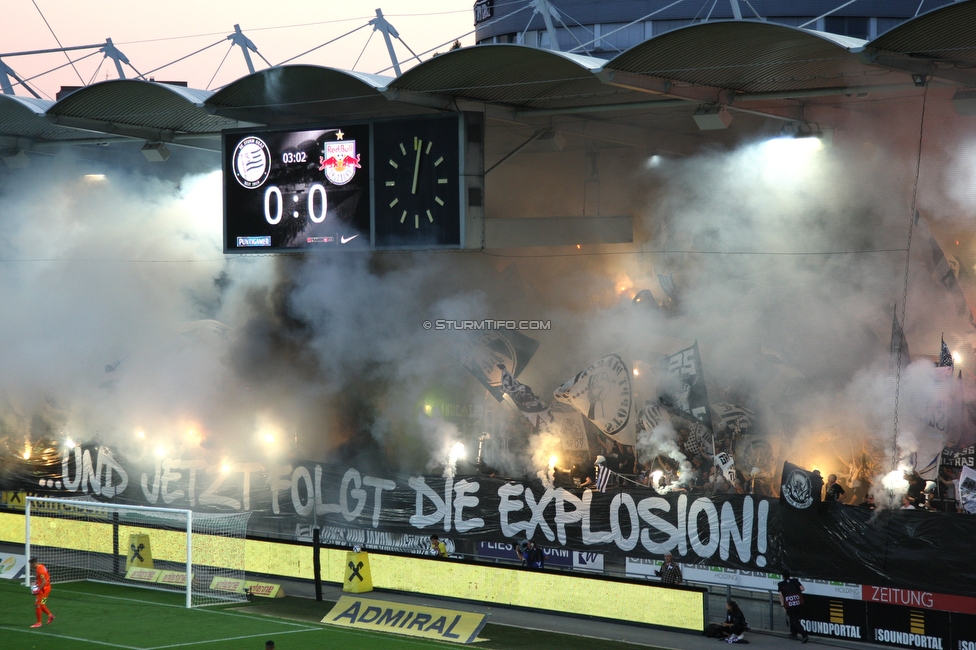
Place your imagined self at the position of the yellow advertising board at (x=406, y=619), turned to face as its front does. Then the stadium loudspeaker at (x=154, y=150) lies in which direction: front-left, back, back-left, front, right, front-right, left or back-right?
right

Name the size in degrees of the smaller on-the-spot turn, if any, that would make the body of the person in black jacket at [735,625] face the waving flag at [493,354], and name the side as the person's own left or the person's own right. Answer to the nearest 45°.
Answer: approximately 90° to the person's own right

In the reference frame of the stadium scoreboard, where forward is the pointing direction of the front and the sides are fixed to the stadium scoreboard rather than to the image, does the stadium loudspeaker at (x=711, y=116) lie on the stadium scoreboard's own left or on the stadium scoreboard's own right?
on the stadium scoreboard's own left

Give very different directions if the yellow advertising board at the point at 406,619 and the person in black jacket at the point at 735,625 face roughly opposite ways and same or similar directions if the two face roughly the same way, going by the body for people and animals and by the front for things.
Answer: same or similar directions

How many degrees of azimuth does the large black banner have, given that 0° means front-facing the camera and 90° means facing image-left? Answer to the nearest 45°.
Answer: approximately 45°

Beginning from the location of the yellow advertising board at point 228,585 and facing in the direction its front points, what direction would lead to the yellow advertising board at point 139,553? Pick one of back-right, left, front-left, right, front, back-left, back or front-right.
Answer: right

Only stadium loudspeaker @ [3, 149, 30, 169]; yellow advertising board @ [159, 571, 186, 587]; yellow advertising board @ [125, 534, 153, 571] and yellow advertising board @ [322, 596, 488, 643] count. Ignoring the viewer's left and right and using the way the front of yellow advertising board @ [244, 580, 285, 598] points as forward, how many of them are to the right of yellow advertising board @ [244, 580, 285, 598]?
3

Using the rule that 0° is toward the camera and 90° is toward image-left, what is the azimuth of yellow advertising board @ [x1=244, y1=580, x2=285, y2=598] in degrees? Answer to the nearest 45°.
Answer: approximately 45°

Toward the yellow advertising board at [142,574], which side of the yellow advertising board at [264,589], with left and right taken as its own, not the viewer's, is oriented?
right

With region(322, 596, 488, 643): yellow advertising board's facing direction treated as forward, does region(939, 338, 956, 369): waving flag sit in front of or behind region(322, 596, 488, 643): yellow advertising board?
behind

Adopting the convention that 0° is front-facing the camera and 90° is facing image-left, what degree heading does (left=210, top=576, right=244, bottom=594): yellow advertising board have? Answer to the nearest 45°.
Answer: approximately 45°

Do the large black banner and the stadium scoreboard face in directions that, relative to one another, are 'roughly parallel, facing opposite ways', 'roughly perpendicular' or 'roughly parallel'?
roughly parallel

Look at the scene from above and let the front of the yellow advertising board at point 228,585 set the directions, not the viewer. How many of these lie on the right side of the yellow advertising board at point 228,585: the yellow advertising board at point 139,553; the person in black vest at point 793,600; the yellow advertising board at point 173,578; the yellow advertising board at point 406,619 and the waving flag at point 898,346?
2

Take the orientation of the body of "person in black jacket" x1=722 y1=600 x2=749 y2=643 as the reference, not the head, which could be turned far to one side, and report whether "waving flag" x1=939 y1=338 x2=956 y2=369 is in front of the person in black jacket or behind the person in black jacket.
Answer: behind

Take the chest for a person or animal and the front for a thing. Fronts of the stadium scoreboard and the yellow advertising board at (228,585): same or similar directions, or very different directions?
same or similar directions
